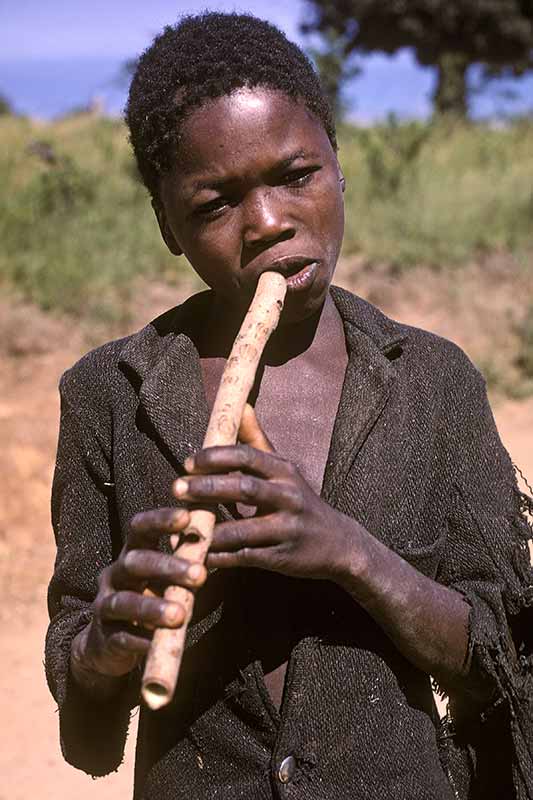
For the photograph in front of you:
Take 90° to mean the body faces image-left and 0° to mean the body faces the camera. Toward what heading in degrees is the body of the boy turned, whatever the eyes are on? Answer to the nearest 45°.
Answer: approximately 0°
